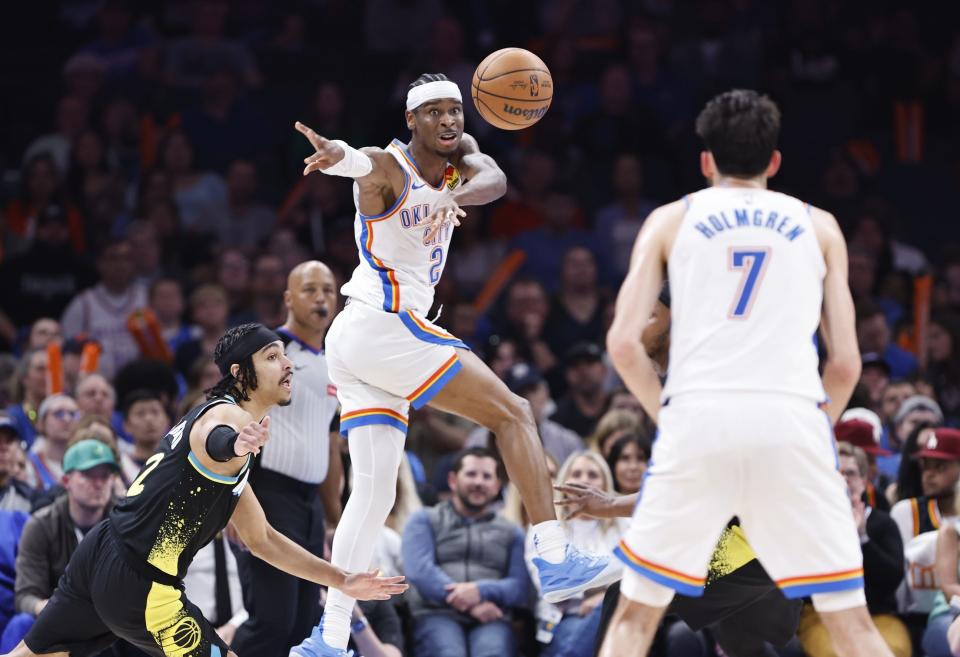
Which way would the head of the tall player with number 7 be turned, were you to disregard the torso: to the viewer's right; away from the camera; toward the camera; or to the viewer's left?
away from the camera

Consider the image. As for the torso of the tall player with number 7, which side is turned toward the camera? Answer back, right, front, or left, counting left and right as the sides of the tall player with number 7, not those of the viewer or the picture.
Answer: back

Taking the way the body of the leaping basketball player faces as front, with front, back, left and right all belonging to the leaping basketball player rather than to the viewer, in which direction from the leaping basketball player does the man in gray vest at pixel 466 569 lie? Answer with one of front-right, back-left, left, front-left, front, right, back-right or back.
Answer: back-left

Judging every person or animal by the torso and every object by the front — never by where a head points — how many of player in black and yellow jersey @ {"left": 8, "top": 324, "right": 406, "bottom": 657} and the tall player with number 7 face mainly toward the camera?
0

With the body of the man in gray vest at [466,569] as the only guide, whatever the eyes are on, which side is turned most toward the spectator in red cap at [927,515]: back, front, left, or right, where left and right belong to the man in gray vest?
left

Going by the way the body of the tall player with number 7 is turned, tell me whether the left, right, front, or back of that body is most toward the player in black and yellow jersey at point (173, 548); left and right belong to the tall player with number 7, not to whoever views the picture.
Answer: left

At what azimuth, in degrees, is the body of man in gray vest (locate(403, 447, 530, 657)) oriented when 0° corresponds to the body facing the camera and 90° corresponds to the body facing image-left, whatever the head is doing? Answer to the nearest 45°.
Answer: approximately 0°

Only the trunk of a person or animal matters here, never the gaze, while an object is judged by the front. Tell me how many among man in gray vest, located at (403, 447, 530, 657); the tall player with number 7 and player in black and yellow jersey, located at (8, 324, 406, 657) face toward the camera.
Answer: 1

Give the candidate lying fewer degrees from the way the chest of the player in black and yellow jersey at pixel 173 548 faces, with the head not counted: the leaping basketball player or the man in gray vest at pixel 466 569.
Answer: the leaping basketball player

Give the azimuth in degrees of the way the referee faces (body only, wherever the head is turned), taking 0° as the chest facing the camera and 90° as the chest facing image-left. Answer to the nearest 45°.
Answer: approximately 315°

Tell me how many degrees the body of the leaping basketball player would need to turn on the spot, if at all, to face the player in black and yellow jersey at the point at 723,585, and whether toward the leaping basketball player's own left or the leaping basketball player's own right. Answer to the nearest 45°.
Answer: approximately 45° to the leaping basketball player's own left

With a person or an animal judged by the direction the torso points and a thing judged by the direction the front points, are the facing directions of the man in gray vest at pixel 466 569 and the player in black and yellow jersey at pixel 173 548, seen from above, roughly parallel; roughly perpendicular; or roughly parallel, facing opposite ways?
roughly perpendicular
